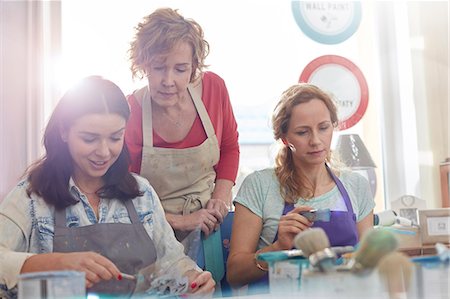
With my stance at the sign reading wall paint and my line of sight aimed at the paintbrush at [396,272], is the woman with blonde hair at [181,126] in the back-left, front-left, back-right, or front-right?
front-right

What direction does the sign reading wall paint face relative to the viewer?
toward the camera

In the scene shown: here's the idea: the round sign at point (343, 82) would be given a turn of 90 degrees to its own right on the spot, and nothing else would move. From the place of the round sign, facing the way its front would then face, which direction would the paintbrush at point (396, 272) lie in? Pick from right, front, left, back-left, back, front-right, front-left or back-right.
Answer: left

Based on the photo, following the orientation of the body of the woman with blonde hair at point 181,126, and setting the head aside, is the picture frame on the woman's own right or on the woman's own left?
on the woman's own left

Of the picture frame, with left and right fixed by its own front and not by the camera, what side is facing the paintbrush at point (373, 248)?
front

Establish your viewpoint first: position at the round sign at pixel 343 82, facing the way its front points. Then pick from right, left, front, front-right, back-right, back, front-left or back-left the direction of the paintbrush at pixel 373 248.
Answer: front

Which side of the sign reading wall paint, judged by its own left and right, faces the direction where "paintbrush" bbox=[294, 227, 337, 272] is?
front

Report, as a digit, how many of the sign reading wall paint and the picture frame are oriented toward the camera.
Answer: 2

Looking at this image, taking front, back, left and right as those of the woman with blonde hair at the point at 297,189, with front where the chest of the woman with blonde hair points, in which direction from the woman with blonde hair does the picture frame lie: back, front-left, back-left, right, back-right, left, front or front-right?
left

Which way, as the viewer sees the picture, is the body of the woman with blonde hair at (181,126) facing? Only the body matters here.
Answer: toward the camera

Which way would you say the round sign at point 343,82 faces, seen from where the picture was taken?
facing the viewer

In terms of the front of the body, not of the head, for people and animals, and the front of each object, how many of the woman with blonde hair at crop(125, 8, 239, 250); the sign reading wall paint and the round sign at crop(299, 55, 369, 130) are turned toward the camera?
3
